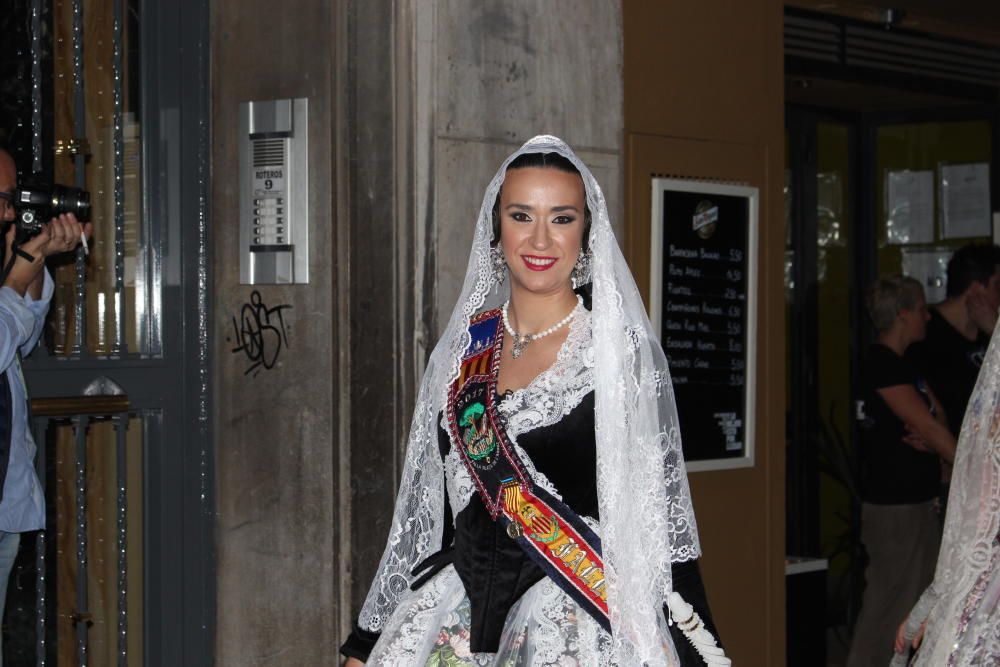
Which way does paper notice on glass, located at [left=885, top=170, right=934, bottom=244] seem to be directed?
toward the camera

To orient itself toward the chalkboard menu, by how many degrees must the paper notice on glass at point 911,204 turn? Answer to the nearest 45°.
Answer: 0° — it already faces it

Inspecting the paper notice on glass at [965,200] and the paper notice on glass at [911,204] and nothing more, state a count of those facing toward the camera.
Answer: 2

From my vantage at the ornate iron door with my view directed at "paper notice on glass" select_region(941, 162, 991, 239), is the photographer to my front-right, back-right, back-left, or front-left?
back-right

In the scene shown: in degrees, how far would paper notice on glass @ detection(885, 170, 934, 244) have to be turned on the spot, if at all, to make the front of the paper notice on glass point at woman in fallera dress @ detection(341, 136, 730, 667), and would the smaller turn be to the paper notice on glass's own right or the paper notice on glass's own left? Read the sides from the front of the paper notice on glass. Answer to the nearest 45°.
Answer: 0° — it already faces them

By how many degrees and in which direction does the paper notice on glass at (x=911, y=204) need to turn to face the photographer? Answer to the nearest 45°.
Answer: approximately 45° to its right

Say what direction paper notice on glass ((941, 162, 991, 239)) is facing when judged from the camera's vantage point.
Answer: facing the viewer
